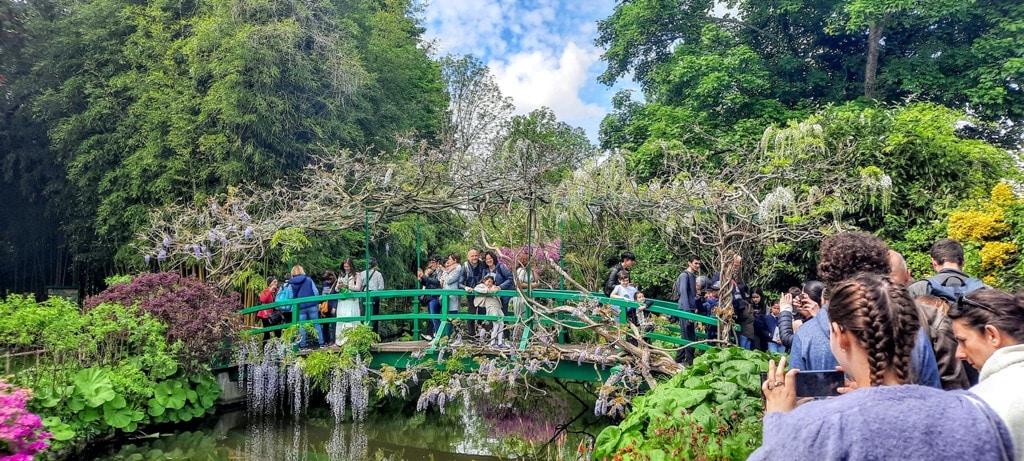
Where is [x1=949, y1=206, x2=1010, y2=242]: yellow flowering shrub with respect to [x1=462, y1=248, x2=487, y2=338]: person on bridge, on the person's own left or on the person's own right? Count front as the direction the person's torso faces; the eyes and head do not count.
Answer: on the person's own left

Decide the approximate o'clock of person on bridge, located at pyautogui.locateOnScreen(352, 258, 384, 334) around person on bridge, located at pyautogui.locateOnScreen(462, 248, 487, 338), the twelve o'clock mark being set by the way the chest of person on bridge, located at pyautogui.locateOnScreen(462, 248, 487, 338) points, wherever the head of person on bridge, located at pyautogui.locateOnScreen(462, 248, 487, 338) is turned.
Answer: person on bridge, located at pyautogui.locateOnScreen(352, 258, 384, 334) is roughly at 4 o'clock from person on bridge, located at pyautogui.locateOnScreen(462, 248, 487, 338).

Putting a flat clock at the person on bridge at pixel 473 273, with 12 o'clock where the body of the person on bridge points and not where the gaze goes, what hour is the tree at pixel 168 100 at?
The tree is roughly at 4 o'clock from the person on bridge.

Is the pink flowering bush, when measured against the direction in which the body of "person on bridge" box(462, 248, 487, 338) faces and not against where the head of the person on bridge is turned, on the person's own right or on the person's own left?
on the person's own right

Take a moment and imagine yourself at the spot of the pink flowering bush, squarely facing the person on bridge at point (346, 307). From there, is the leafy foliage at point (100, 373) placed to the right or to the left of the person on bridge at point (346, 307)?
left

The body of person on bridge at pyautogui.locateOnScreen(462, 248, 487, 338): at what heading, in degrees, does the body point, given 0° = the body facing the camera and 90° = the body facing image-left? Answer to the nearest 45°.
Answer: approximately 0°

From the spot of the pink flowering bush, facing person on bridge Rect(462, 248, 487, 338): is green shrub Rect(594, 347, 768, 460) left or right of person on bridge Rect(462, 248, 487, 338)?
right

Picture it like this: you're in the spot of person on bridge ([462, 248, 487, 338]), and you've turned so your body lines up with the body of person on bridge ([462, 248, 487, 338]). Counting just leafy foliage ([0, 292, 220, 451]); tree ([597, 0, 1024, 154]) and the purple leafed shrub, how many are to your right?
2

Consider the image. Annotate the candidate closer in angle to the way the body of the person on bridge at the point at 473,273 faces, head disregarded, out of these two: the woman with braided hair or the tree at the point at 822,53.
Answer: the woman with braided hair

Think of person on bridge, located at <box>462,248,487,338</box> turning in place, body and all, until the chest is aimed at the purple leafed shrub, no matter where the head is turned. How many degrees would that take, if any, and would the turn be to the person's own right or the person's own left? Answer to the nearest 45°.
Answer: approximately 90° to the person's own right

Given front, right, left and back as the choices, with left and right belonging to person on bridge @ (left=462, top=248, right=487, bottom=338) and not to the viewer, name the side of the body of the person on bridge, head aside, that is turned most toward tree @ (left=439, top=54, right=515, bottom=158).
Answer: back

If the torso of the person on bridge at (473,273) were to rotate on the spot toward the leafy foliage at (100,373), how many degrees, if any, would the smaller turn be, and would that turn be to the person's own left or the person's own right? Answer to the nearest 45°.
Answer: approximately 90° to the person's own right

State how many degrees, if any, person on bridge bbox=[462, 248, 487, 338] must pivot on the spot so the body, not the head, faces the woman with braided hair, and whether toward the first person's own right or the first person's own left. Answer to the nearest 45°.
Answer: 0° — they already face them
